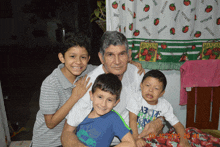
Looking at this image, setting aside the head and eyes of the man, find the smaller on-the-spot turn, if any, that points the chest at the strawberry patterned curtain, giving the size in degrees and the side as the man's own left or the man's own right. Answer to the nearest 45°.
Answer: approximately 135° to the man's own left

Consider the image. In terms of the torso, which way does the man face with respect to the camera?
toward the camera

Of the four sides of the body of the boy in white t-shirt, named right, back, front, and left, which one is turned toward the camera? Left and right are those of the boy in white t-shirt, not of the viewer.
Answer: front

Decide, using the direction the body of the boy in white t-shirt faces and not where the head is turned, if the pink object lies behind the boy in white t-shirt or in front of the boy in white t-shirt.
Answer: behind

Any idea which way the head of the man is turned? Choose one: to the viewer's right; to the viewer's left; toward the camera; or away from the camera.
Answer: toward the camera
